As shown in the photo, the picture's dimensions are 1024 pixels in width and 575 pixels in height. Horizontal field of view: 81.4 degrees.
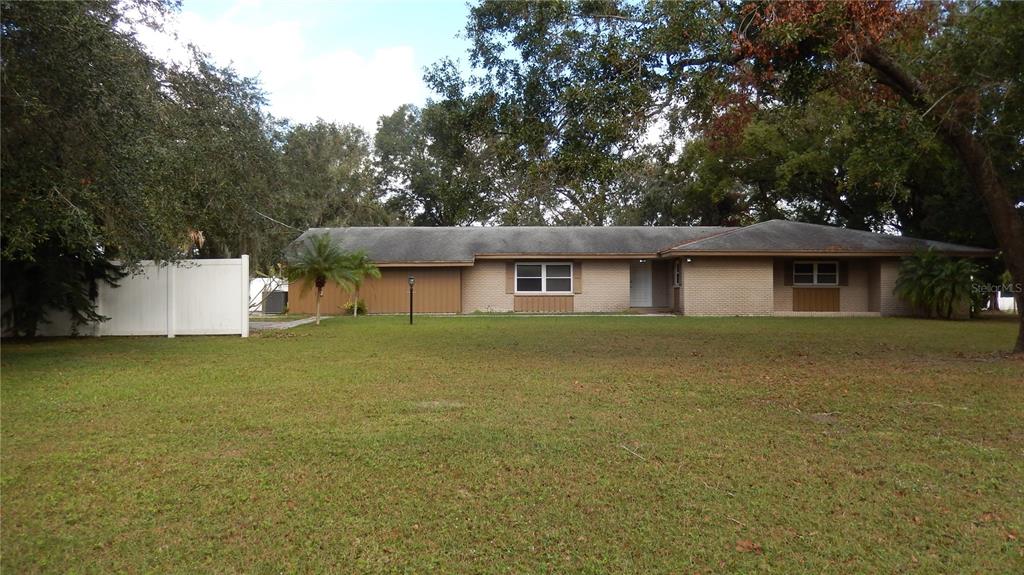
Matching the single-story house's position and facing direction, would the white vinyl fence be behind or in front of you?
in front

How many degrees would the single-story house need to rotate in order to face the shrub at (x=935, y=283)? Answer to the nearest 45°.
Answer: approximately 90° to its left

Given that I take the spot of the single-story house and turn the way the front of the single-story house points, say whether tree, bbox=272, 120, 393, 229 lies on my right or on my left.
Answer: on my right

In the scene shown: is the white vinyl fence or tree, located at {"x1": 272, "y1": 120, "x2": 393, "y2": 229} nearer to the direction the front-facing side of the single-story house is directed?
the white vinyl fence

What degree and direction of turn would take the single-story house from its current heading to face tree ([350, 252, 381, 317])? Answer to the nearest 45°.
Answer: approximately 45° to its right

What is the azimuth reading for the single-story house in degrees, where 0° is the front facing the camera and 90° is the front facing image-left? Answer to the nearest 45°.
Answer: approximately 0°
